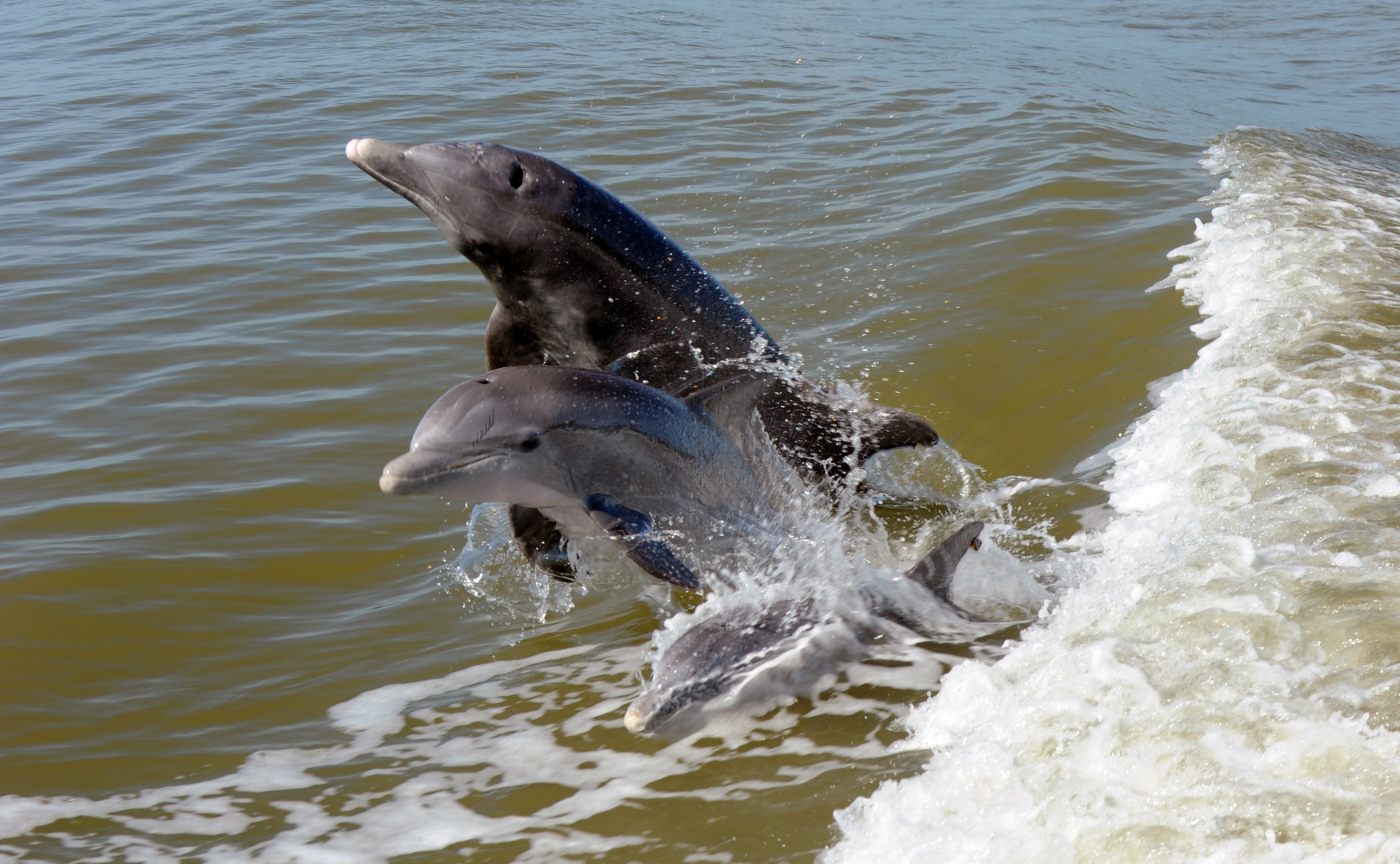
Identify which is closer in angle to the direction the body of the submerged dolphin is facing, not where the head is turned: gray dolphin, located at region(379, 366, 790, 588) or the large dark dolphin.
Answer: the gray dolphin

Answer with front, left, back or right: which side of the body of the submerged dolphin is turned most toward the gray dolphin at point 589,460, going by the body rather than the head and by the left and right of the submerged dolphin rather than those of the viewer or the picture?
right

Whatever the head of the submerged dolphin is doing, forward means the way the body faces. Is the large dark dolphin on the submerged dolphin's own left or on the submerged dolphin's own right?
on the submerged dolphin's own right

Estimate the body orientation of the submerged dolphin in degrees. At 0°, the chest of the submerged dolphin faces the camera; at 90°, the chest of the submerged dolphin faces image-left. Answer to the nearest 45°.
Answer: approximately 45°
